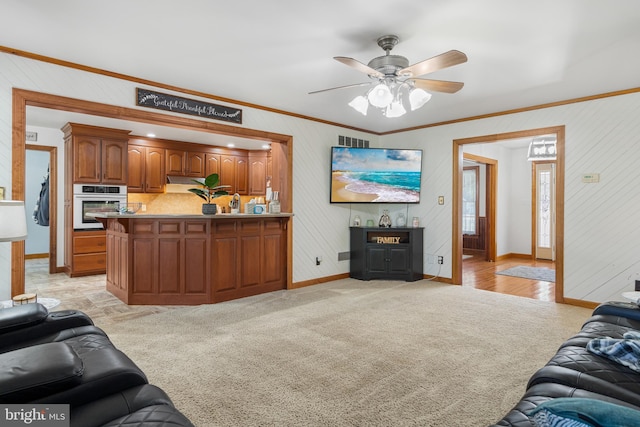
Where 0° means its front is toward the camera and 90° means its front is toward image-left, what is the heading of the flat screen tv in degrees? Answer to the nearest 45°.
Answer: approximately 0°

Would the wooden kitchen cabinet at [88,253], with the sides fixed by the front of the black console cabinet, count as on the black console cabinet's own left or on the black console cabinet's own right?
on the black console cabinet's own right

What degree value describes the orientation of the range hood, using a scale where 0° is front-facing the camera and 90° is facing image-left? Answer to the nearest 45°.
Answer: approximately 315°

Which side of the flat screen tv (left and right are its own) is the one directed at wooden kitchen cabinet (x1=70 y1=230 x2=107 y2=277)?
right

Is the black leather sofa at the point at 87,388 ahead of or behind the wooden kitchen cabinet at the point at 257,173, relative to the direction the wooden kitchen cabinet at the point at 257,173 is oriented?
ahead

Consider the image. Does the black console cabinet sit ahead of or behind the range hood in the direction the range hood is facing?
ahead

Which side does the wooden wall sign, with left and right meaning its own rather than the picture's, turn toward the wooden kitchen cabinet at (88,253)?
back

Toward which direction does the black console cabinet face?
toward the camera

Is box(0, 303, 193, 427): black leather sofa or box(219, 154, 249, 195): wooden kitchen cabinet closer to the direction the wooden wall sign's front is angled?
the black leather sofa

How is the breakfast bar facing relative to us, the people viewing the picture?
facing the viewer

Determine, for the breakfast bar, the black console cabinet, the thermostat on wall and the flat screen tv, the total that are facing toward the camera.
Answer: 4

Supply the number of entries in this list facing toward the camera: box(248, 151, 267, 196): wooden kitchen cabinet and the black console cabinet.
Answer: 2

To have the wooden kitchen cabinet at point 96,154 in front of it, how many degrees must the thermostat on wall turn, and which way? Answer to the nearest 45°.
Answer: approximately 90° to its right
